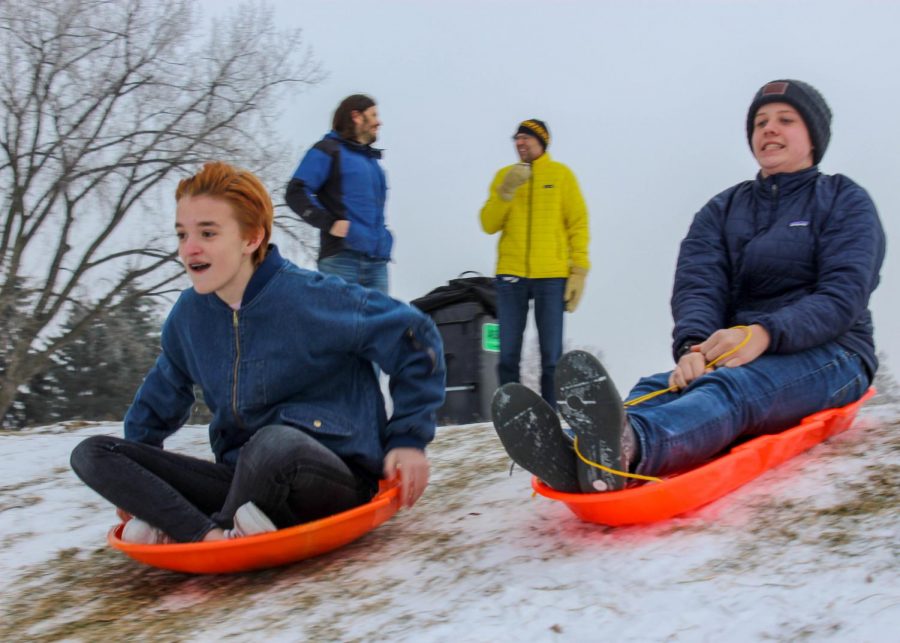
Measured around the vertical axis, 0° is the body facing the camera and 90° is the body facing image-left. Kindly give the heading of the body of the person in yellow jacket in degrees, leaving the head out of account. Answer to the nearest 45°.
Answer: approximately 0°

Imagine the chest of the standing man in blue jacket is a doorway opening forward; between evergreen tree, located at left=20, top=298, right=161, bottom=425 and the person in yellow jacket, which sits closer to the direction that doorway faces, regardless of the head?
the person in yellow jacket

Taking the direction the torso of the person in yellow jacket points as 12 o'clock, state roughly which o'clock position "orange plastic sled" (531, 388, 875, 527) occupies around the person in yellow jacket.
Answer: The orange plastic sled is roughly at 12 o'clock from the person in yellow jacket.

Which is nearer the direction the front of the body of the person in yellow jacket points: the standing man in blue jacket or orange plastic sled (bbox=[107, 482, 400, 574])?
the orange plastic sled

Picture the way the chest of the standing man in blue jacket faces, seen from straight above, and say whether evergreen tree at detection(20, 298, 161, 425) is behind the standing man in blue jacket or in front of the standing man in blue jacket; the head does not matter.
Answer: behind

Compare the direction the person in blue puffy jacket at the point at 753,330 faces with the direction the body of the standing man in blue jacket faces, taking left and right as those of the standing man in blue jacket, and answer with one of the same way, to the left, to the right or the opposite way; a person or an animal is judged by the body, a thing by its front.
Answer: to the right

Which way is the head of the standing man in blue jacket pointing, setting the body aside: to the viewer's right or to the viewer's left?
to the viewer's right

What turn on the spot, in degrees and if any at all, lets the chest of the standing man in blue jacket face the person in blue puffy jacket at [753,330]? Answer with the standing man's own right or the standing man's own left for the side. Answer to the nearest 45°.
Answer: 0° — they already face them

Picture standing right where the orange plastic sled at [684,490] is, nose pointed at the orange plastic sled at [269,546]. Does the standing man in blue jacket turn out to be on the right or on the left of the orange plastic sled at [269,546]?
right

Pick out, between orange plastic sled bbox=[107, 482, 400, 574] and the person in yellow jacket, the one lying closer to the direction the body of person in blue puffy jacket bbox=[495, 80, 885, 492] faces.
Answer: the orange plastic sled

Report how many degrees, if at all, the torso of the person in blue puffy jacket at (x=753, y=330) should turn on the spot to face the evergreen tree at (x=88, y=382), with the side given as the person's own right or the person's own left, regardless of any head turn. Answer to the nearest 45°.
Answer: approximately 90° to the person's own right

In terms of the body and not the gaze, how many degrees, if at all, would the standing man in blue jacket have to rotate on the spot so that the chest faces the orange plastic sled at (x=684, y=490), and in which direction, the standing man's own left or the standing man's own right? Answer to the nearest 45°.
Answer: approximately 45° to the standing man's own right
